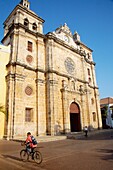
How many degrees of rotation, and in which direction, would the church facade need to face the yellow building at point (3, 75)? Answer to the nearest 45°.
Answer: approximately 90° to its right

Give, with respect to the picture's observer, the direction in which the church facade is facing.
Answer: facing the viewer and to the right of the viewer
